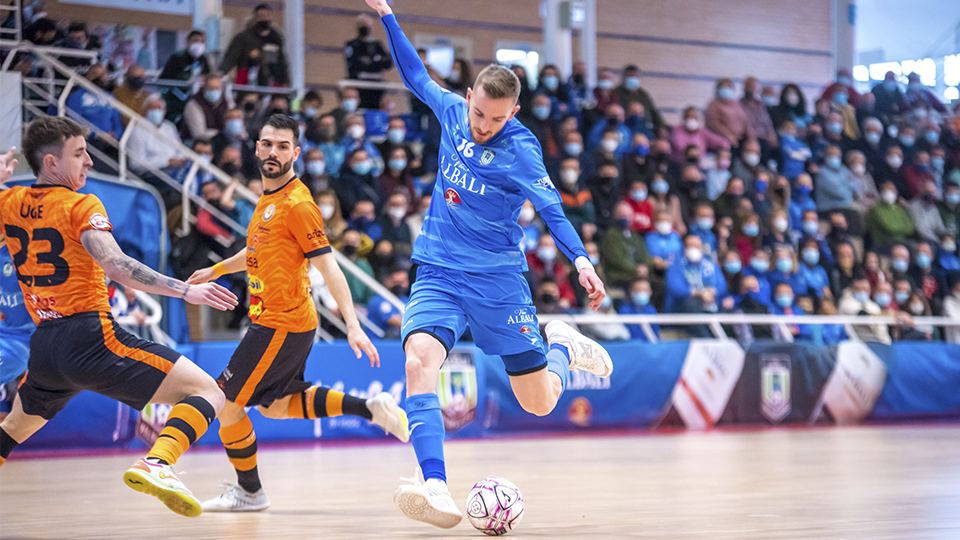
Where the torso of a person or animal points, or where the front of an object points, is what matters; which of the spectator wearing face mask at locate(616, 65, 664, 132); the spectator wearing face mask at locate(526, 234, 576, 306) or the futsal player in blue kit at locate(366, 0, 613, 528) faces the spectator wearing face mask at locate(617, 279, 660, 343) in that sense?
the spectator wearing face mask at locate(616, 65, 664, 132)

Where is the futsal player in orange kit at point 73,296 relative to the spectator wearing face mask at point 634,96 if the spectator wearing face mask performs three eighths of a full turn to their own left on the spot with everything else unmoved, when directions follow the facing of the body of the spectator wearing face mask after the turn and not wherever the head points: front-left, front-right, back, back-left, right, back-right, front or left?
back-right

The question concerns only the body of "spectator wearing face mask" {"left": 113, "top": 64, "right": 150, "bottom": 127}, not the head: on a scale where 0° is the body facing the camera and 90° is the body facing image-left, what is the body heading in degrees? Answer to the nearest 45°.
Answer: approximately 0°

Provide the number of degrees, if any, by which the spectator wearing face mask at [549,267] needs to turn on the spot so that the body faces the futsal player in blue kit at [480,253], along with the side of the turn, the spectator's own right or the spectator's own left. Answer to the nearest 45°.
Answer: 0° — they already face them

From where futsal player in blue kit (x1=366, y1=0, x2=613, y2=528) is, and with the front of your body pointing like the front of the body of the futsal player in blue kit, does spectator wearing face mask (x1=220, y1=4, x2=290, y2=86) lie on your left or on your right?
on your right

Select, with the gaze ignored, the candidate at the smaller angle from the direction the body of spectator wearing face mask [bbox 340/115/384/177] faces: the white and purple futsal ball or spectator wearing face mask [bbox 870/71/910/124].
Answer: the white and purple futsal ball

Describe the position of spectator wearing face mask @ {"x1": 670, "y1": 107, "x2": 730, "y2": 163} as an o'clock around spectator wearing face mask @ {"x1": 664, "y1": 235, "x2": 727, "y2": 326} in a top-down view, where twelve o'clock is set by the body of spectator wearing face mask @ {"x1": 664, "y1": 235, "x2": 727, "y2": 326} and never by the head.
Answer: spectator wearing face mask @ {"x1": 670, "y1": 107, "x2": 730, "y2": 163} is roughly at 6 o'clock from spectator wearing face mask @ {"x1": 664, "y1": 235, "x2": 727, "y2": 326}.

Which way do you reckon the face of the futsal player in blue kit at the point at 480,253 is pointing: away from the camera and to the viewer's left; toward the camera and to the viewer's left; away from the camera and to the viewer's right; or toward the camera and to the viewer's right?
toward the camera and to the viewer's left

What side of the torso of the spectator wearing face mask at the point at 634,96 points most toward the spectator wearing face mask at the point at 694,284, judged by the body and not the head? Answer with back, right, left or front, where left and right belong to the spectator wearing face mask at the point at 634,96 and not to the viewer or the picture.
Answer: front

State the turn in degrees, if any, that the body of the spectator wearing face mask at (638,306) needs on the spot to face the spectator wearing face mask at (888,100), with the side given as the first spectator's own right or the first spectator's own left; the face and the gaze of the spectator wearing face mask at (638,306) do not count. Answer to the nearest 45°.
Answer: approximately 135° to the first spectator's own left
